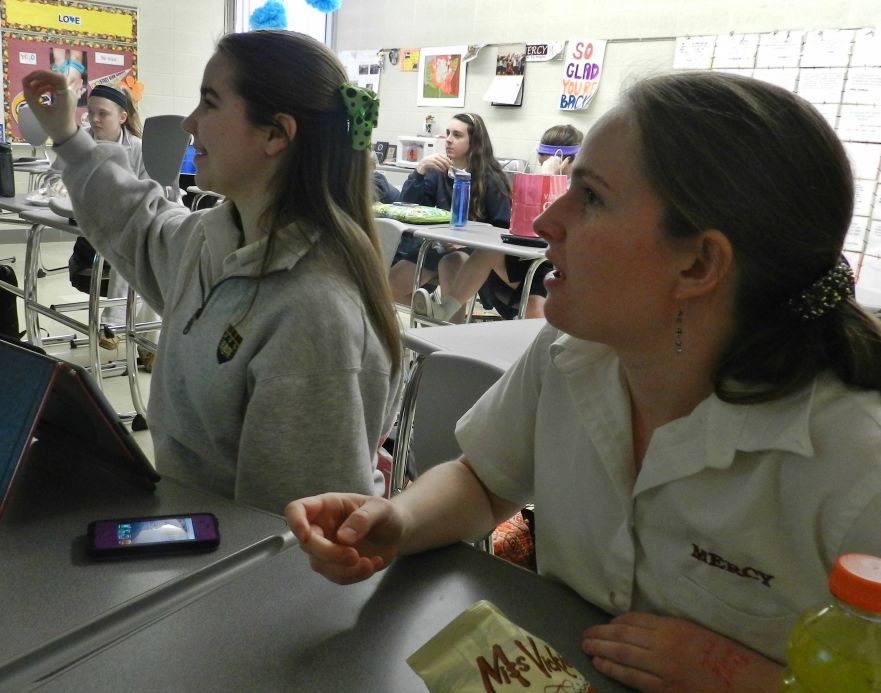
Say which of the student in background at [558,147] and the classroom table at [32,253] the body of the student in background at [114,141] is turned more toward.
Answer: the classroom table

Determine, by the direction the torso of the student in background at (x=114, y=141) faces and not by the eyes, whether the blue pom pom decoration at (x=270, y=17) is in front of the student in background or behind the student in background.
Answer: behind

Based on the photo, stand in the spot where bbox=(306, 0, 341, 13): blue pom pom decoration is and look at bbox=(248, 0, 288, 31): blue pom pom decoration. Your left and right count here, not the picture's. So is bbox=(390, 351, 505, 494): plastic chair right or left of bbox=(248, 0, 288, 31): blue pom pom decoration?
left

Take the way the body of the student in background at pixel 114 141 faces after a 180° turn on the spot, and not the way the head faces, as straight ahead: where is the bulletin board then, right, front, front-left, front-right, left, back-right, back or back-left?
front-left

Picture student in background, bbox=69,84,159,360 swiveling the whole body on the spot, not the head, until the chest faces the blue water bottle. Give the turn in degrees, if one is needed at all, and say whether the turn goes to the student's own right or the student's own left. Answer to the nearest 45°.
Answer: approximately 90° to the student's own left

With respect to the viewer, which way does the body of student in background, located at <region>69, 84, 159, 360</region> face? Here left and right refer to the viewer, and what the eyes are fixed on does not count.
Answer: facing the viewer and to the left of the viewer

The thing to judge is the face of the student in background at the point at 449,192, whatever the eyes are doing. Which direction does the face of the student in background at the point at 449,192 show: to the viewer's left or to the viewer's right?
to the viewer's left

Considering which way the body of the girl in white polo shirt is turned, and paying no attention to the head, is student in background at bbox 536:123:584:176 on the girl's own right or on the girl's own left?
on the girl's own right

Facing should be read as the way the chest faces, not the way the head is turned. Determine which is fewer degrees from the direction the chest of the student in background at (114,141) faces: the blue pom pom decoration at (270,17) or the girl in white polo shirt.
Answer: the girl in white polo shirt

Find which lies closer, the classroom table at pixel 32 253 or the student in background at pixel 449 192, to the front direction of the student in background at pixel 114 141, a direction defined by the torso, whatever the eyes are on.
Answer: the classroom table

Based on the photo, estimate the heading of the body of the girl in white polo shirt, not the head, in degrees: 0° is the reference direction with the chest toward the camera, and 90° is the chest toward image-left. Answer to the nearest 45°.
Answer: approximately 45°

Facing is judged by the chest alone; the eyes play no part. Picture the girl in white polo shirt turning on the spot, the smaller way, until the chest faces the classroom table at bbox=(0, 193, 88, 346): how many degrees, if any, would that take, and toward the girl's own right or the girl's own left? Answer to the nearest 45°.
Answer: approximately 90° to the girl's own right

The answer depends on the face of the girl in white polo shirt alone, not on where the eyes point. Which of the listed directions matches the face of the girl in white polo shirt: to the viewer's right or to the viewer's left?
to the viewer's left

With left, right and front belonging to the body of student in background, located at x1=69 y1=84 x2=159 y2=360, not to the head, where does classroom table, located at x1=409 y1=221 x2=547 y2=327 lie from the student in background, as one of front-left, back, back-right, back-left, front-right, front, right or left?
left

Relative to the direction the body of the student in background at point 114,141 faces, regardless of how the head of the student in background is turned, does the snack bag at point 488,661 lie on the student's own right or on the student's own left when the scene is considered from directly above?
on the student's own left

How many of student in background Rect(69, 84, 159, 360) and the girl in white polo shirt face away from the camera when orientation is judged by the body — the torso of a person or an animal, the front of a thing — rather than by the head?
0
